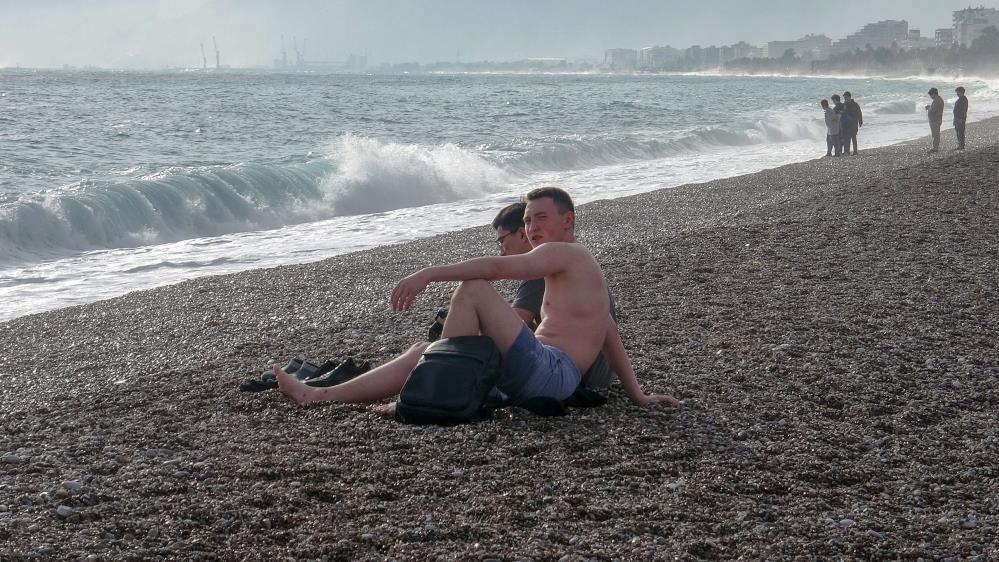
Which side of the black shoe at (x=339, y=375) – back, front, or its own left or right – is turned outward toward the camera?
left

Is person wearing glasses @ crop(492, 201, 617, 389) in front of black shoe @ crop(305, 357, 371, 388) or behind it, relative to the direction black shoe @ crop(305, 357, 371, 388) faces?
behind

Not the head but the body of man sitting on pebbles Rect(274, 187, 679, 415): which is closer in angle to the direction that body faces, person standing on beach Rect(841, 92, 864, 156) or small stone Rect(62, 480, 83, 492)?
the small stone

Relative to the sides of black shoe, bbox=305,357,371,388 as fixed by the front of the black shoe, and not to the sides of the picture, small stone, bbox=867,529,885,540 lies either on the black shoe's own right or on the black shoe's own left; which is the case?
on the black shoe's own left

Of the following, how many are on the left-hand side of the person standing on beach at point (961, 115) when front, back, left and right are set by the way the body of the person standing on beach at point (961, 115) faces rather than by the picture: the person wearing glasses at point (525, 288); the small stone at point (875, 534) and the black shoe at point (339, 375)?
3

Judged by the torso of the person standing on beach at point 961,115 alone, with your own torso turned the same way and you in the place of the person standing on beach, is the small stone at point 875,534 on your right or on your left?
on your left

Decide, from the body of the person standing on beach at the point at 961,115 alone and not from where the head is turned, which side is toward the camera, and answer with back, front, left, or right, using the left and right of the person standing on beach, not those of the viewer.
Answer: left

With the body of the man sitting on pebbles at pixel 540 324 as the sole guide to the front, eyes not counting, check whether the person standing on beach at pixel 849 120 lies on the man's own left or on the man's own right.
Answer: on the man's own right

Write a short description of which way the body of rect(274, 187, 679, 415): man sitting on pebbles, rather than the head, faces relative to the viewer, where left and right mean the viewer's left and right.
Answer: facing to the left of the viewer
